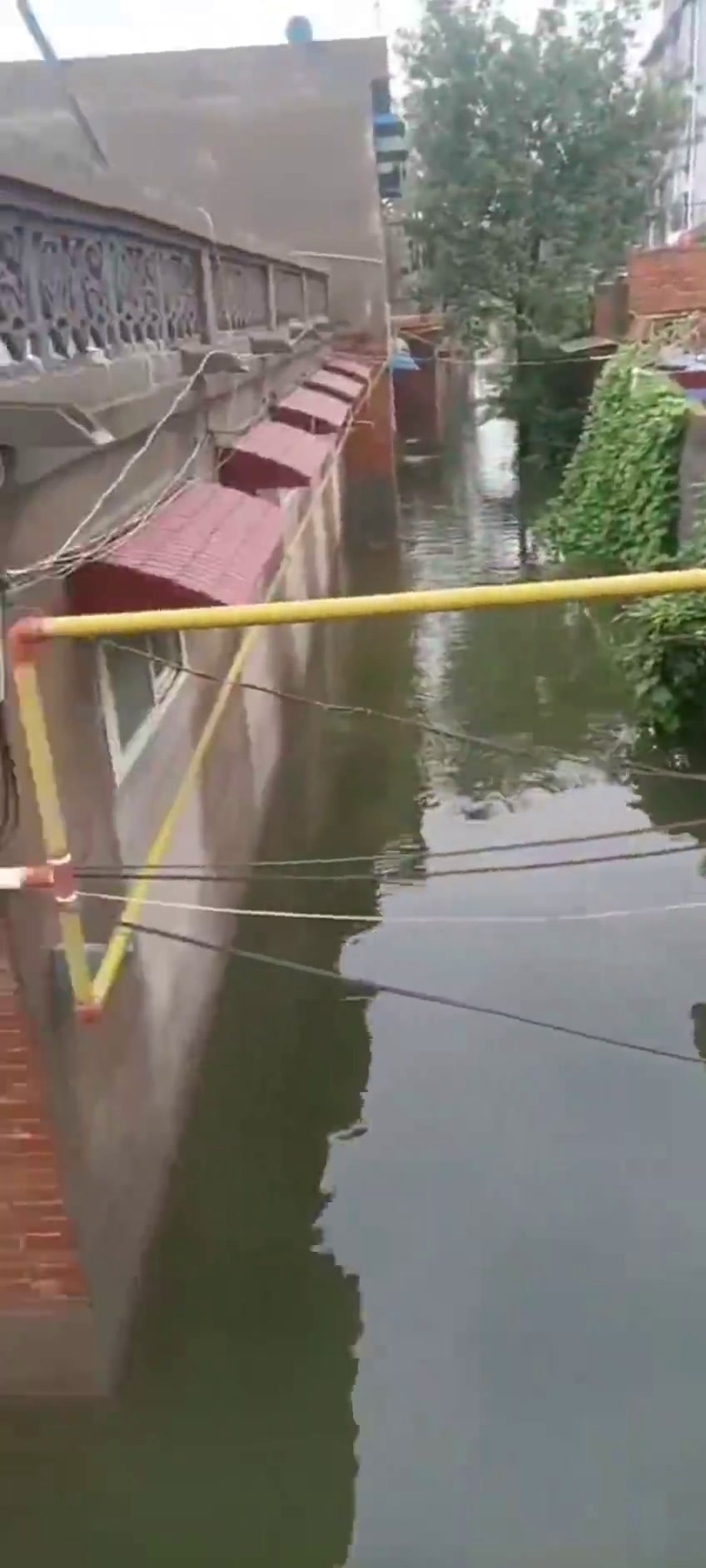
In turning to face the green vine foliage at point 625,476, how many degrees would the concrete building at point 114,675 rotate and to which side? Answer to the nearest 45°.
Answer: approximately 45° to its left

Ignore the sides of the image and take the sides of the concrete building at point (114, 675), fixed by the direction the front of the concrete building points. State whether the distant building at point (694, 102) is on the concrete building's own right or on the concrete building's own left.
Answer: on the concrete building's own left

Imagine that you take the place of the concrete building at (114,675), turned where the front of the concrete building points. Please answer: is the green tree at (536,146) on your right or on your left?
on your left

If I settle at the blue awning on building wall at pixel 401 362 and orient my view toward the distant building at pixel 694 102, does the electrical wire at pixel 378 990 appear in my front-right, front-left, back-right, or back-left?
back-right

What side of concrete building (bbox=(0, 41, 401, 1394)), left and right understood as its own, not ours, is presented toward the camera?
right

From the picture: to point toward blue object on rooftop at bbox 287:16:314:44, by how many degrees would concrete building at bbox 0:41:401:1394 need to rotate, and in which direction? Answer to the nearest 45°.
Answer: approximately 90° to its left

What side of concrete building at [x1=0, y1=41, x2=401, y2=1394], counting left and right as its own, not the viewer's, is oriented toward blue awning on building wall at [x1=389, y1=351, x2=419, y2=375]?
left
